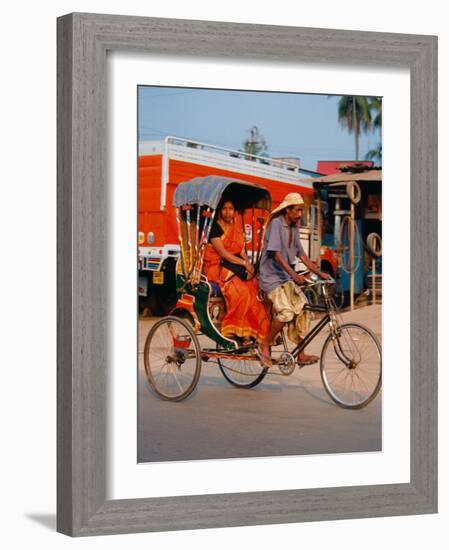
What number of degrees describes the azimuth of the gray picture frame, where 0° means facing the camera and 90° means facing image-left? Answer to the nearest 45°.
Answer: approximately 315°
